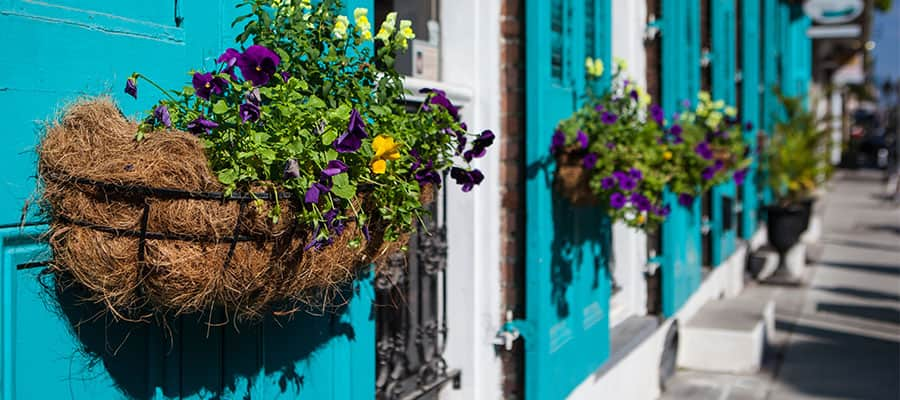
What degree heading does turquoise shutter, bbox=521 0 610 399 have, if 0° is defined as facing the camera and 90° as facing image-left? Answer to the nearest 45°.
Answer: approximately 315°

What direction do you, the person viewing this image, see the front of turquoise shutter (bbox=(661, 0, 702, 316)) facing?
facing the viewer and to the right of the viewer

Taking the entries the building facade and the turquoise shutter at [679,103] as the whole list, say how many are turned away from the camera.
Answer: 0

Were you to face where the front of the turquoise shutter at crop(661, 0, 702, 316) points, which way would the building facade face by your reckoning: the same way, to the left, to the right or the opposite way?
the same way

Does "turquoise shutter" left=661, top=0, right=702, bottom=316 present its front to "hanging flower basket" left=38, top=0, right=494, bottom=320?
no

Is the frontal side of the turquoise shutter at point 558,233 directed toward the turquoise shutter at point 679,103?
no

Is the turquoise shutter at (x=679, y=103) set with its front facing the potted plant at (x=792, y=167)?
no

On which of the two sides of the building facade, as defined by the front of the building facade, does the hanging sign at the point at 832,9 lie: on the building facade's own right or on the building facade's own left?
on the building facade's own left

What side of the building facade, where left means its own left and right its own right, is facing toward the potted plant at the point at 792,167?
left

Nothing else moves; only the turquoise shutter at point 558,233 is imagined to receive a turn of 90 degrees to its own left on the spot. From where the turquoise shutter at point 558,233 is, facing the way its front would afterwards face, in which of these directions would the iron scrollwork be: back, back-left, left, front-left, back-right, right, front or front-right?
back

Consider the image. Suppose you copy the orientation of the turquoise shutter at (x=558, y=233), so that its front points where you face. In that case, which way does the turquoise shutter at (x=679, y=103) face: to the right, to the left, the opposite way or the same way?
the same way

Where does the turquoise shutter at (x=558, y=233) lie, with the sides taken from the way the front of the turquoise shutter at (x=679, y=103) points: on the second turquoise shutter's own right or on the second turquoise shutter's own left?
on the second turquoise shutter's own right

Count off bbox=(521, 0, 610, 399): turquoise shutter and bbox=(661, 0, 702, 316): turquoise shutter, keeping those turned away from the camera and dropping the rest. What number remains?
0
